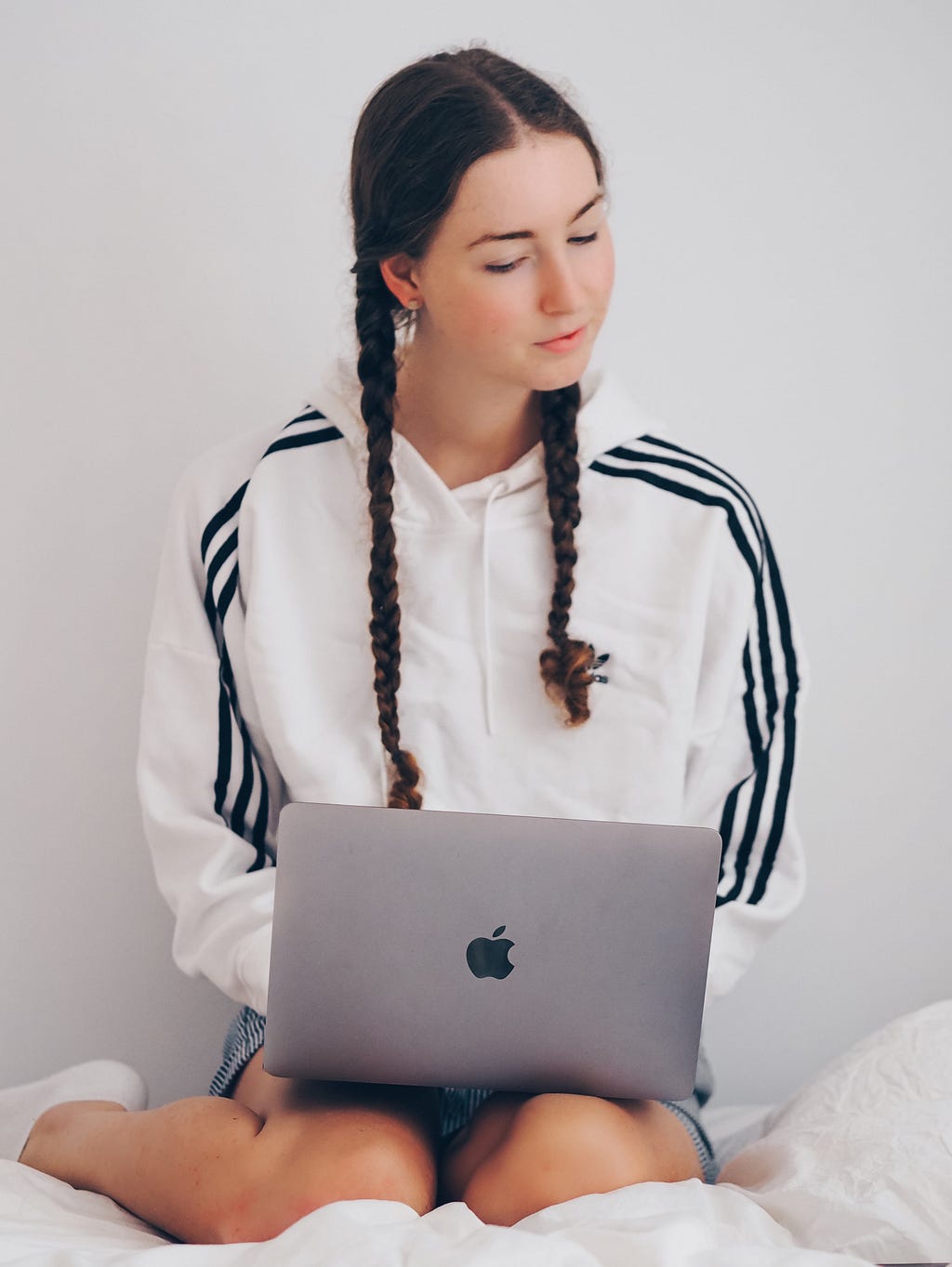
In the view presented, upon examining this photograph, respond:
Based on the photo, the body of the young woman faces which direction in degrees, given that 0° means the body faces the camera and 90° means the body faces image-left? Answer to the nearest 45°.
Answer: approximately 0°

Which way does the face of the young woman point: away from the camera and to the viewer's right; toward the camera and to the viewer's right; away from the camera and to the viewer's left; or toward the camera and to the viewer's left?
toward the camera and to the viewer's right
